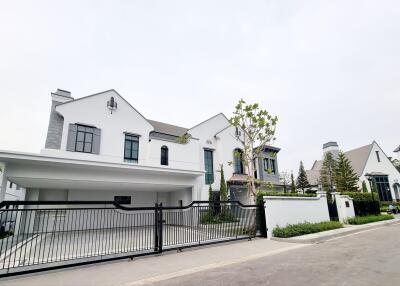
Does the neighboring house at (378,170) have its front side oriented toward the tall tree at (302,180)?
no

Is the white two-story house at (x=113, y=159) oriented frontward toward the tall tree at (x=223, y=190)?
no

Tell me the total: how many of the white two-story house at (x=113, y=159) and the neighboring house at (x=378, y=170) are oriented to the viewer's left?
0

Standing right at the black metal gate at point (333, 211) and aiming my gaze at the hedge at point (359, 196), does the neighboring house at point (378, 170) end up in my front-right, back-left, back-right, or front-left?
front-left

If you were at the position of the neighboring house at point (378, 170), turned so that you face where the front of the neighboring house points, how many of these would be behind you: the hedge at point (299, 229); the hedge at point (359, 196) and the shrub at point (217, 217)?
0

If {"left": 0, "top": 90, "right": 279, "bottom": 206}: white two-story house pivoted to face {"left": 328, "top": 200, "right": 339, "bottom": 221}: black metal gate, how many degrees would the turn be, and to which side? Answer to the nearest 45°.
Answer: approximately 45° to its left

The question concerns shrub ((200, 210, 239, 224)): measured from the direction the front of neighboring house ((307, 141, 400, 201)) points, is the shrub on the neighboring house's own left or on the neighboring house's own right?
on the neighboring house's own right

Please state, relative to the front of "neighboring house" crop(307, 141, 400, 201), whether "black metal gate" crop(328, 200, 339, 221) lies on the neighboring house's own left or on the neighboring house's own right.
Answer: on the neighboring house's own right

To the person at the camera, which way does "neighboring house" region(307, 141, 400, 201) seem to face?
facing the viewer and to the right of the viewer

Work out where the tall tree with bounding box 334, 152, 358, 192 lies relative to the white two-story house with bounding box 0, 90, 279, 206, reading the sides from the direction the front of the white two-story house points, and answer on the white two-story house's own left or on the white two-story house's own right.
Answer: on the white two-story house's own left

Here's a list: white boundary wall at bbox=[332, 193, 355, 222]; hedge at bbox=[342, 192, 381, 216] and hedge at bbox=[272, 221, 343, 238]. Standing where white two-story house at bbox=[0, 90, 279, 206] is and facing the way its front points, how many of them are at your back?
0

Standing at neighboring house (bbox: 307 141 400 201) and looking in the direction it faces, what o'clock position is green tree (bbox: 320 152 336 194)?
The green tree is roughly at 2 o'clock from the neighboring house.

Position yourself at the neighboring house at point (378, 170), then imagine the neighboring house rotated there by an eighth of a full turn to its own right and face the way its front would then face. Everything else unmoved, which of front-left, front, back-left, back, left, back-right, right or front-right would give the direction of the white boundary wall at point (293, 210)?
front

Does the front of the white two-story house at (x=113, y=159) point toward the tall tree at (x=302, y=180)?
no

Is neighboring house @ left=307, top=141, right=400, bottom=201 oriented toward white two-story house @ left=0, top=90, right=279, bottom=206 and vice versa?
no

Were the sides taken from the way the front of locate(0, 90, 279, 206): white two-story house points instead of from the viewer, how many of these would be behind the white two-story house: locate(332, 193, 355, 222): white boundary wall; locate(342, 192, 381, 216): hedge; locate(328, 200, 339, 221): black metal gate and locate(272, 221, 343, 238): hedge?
0
